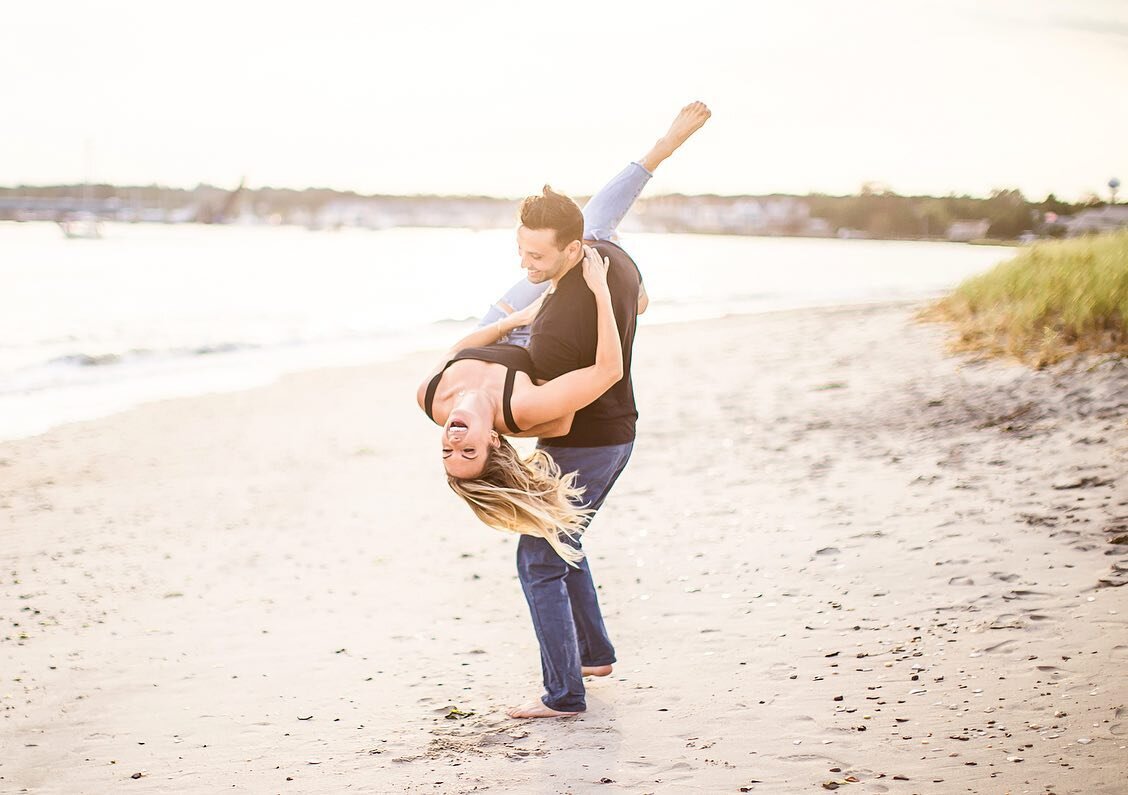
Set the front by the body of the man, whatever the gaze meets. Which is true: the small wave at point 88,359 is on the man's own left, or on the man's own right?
on the man's own right

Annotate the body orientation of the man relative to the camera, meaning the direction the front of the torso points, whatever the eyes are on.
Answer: to the viewer's left

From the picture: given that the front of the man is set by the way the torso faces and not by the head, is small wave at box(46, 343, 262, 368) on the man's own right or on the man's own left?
on the man's own right
